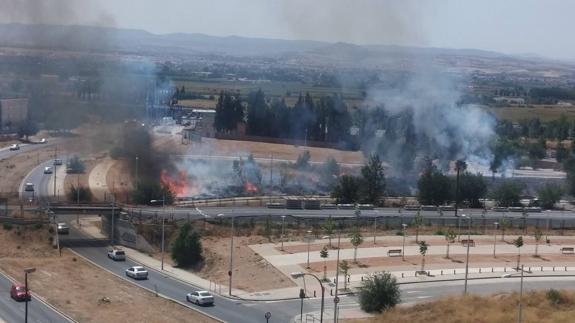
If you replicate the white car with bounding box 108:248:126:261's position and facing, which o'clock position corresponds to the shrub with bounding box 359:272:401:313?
The shrub is roughly at 5 o'clock from the white car.

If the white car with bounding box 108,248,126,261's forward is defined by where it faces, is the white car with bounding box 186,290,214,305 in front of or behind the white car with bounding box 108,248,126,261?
behind

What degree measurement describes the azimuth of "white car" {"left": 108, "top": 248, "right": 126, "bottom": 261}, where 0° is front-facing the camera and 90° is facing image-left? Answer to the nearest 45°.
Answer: approximately 135°

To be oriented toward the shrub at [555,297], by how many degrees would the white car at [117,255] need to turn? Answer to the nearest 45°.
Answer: approximately 135° to its right

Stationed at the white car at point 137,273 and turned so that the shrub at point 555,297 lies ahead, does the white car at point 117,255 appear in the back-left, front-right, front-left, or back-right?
back-left

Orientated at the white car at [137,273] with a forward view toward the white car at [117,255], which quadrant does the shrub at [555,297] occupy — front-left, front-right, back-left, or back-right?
back-right
